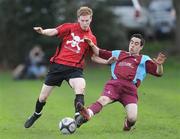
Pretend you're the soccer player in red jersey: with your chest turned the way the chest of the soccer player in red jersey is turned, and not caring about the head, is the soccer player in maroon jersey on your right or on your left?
on your left

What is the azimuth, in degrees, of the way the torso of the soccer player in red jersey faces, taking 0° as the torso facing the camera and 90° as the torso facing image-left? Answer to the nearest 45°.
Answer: approximately 0°
